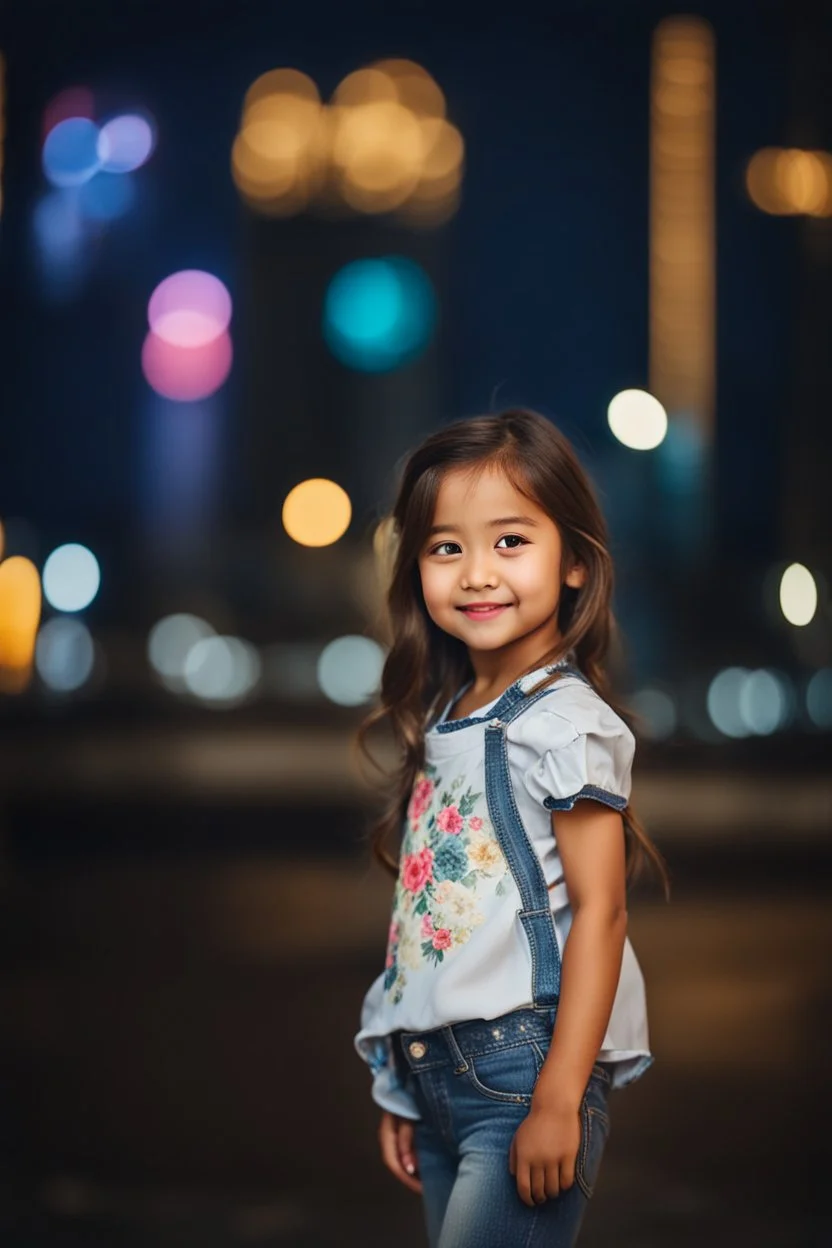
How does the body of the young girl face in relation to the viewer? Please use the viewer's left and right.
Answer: facing the viewer and to the left of the viewer
